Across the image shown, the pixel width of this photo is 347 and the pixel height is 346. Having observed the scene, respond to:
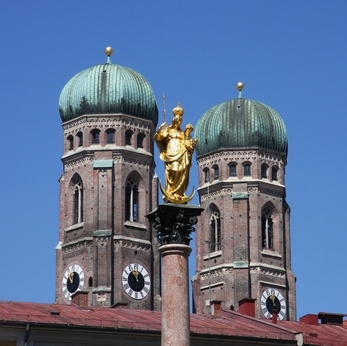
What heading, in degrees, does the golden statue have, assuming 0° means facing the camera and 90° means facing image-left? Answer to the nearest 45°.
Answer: approximately 0°
